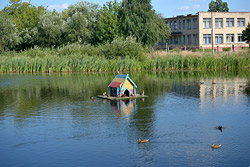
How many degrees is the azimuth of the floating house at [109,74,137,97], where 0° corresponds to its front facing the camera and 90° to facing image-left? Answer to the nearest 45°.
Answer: approximately 315°
